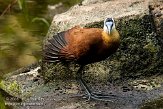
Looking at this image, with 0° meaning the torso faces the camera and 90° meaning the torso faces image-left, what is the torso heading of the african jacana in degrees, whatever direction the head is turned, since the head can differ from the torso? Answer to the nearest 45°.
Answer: approximately 270°
